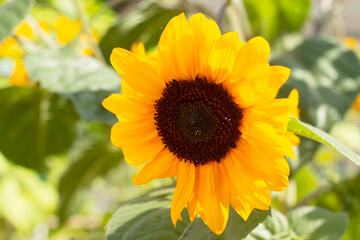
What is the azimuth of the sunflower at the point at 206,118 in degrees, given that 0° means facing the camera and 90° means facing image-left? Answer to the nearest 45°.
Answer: approximately 0°

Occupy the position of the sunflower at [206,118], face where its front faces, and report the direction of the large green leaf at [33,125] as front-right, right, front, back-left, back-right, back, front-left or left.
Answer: back-right

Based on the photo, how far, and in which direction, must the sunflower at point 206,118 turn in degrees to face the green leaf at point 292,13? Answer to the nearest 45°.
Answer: approximately 135° to its left

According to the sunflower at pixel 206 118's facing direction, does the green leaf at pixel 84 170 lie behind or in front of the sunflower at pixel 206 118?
behind

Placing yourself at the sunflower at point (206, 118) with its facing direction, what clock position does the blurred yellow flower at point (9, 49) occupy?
The blurred yellow flower is roughly at 5 o'clock from the sunflower.

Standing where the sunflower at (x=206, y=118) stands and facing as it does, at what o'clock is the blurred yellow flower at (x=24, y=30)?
The blurred yellow flower is roughly at 5 o'clock from the sunflower.
